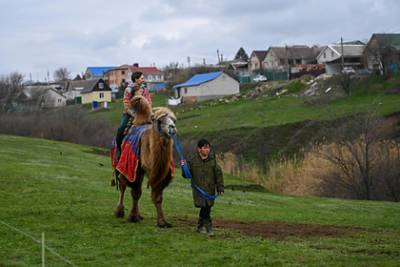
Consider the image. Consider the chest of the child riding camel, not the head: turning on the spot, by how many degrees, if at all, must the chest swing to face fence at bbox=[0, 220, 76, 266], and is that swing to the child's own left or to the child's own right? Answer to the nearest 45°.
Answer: approximately 90° to the child's own right

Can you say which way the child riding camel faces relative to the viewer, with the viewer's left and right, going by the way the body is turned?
facing the viewer and to the right of the viewer

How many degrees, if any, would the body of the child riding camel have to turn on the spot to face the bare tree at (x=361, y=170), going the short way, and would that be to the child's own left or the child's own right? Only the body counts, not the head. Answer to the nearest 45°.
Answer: approximately 90° to the child's own left

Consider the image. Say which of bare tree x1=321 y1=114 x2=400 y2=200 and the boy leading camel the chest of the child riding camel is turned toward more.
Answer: the boy leading camel

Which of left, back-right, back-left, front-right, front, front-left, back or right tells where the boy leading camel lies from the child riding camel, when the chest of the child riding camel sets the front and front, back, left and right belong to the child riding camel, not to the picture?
front
